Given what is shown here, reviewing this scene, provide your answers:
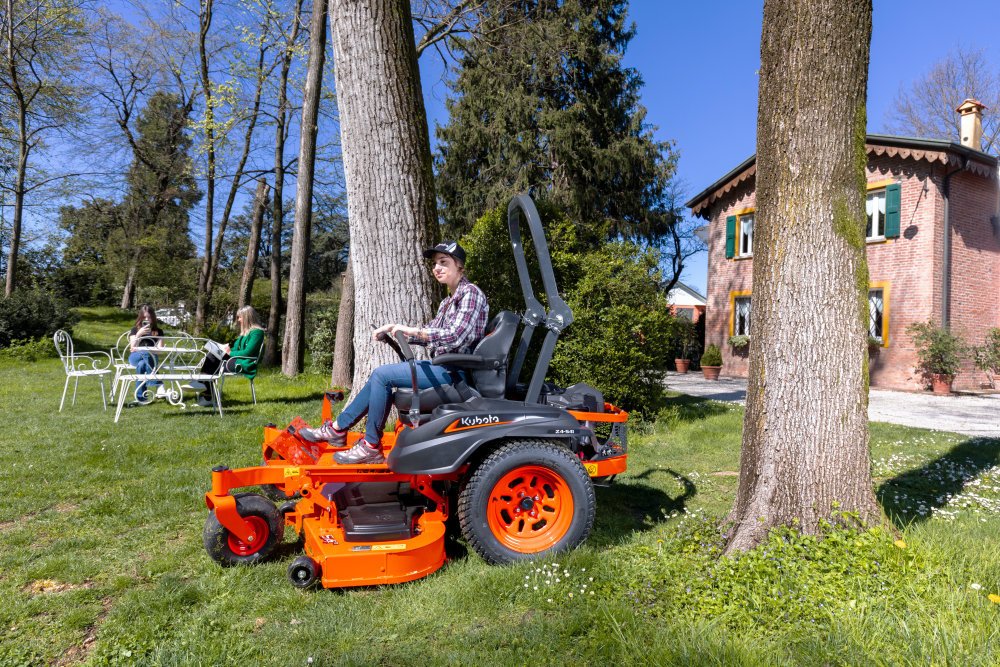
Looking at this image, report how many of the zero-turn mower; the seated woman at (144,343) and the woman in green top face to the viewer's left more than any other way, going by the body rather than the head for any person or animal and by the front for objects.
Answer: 2

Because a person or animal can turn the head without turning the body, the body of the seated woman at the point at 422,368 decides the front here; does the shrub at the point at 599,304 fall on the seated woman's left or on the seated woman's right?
on the seated woman's right

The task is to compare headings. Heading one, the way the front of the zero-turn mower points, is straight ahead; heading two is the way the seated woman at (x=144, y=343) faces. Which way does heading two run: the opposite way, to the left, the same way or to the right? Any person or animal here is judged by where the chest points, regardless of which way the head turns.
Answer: to the left

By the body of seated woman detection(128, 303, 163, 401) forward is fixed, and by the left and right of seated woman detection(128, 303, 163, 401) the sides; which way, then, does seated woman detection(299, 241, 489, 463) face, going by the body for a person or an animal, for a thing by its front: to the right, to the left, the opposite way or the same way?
to the right

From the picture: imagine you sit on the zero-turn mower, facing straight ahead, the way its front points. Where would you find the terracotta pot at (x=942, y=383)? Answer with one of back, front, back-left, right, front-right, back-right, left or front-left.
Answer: back-right

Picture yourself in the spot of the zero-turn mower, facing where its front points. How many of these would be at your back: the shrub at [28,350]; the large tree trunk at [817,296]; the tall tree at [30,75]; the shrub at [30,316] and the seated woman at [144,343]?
1

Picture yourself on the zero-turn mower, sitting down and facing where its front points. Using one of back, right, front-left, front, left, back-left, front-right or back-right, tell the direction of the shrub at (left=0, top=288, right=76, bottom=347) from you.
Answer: front-right

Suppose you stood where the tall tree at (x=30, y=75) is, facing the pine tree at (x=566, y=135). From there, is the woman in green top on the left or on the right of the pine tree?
right

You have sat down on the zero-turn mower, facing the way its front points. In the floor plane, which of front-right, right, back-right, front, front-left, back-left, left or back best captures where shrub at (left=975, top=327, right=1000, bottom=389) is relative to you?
back-right

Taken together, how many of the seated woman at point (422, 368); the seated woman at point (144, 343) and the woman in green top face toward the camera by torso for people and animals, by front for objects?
1

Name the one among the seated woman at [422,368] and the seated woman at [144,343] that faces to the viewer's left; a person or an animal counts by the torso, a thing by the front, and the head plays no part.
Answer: the seated woman at [422,368]

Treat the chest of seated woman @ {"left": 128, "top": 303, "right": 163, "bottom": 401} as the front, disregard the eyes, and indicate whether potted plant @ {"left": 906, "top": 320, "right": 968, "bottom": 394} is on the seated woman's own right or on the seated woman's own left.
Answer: on the seated woman's own left

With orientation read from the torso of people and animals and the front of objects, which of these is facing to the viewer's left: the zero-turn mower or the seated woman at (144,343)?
the zero-turn mower
